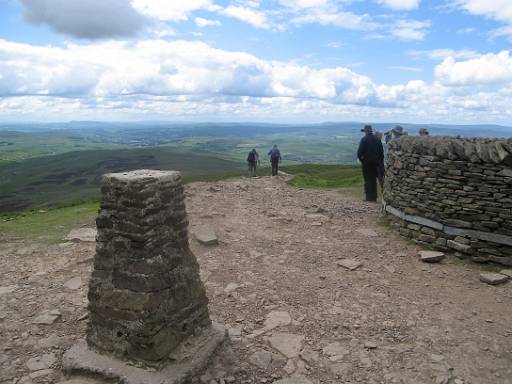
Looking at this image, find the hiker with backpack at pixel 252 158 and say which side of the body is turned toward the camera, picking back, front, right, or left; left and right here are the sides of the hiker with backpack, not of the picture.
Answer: back

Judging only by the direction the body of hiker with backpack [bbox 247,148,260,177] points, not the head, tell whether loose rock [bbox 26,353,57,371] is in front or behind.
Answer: behind

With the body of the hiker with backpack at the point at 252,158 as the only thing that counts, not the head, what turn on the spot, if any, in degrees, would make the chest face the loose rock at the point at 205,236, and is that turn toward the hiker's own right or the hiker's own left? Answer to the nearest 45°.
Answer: approximately 180°

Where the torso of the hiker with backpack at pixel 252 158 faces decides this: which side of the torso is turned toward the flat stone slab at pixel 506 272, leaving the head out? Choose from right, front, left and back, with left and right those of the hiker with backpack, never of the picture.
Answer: back

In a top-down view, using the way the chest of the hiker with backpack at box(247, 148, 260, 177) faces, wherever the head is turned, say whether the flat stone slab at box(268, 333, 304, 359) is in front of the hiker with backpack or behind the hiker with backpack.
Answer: behind

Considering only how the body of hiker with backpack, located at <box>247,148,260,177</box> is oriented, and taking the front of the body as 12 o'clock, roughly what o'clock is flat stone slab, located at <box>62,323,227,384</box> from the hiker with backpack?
The flat stone slab is roughly at 6 o'clock from the hiker with backpack.

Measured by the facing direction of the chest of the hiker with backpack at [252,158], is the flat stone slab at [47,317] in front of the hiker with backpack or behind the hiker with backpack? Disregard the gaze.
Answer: behind

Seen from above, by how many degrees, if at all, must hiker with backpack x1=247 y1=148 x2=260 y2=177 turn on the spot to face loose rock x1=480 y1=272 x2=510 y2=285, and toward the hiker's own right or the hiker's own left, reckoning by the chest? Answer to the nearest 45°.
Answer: approximately 180°

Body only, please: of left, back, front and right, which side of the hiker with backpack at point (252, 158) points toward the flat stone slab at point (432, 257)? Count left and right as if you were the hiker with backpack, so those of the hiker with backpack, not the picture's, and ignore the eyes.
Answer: back

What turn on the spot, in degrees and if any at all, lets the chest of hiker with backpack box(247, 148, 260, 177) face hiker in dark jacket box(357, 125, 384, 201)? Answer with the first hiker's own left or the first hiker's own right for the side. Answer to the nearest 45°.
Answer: approximately 180°

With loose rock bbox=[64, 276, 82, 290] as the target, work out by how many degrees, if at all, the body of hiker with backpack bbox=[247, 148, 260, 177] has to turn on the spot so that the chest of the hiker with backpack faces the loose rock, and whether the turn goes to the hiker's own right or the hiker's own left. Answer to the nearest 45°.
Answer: approximately 180°

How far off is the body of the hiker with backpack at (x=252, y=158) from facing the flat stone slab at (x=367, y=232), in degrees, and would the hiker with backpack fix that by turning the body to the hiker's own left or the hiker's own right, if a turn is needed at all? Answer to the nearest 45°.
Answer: approximately 180°
